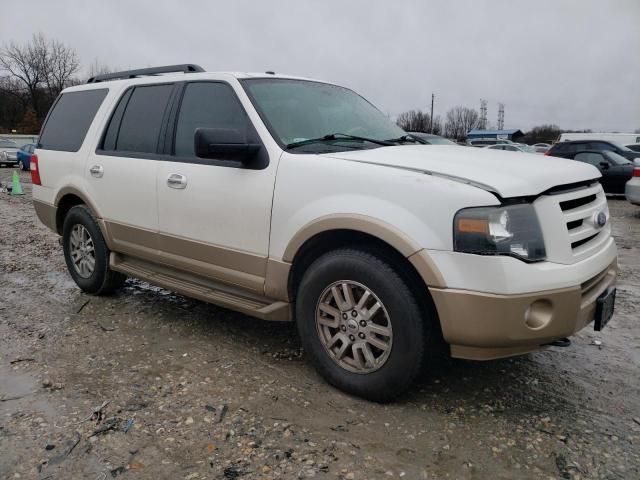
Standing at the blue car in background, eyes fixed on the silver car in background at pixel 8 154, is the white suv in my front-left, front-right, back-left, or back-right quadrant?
back-left

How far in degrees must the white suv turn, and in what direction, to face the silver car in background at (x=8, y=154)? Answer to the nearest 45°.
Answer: approximately 180°

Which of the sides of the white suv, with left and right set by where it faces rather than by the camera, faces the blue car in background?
back

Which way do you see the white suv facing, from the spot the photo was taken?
facing the viewer and to the right of the viewer

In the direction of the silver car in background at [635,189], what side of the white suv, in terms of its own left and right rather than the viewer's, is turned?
left
